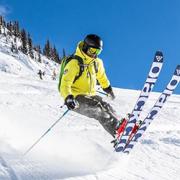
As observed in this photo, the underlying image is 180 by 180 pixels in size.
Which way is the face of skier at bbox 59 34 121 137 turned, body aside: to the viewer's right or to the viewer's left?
to the viewer's right

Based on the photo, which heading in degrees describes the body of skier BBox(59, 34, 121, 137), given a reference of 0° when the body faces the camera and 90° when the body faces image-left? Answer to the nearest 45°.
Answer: approximately 315°
